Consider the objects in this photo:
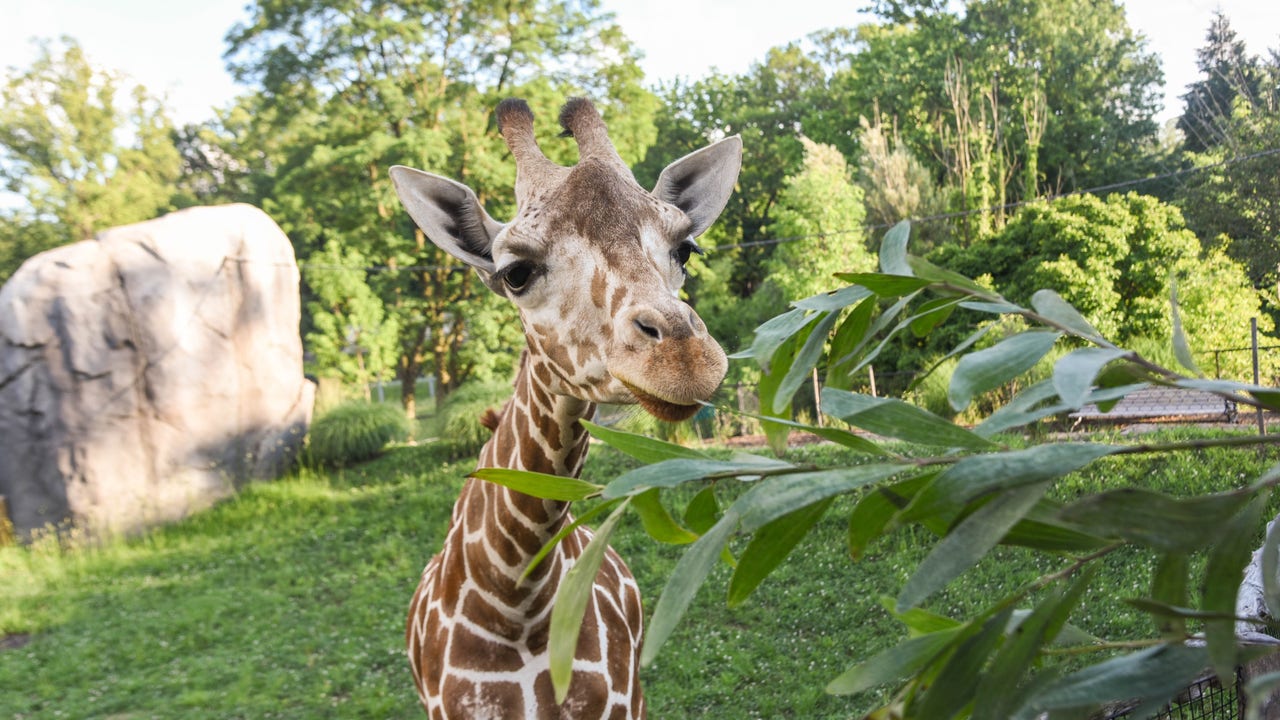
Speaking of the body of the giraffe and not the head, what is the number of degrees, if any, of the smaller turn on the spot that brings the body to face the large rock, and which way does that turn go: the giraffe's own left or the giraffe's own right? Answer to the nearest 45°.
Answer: approximately 180°

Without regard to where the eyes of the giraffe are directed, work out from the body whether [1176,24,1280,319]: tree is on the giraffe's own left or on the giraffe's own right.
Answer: on the giraffe's own left

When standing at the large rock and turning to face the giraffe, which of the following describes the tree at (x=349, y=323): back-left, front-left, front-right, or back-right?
back-left

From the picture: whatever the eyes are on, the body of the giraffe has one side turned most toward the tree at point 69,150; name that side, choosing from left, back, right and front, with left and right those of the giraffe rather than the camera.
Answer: back

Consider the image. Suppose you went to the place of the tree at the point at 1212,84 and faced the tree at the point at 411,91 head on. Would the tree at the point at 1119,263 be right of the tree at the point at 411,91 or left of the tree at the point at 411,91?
left

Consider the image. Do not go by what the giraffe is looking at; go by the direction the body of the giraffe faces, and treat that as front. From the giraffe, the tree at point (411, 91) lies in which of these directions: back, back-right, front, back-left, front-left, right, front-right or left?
back-left

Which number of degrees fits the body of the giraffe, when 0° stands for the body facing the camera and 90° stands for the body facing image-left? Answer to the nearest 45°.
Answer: approximately 315°

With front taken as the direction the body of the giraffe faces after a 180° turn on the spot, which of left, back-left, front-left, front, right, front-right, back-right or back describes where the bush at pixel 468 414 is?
front-right
